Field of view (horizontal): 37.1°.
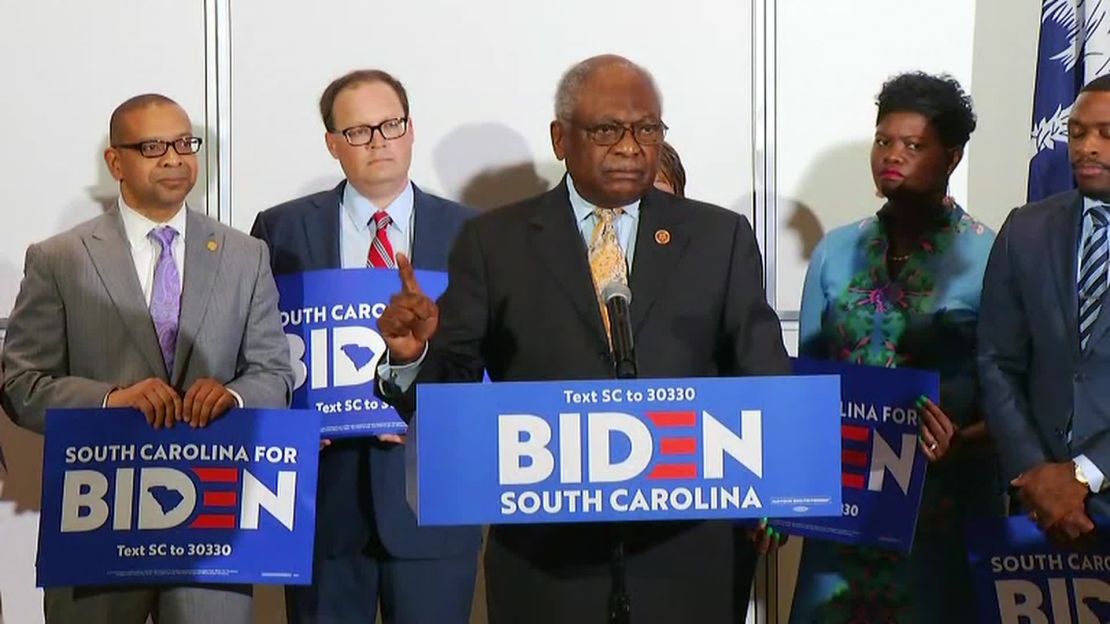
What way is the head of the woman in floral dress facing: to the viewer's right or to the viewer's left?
to the viewer's left

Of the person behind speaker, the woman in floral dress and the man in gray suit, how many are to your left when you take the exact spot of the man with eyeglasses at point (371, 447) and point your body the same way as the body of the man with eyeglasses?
2

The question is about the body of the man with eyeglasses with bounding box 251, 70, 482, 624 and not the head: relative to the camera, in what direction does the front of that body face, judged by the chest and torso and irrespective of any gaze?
toward the camera

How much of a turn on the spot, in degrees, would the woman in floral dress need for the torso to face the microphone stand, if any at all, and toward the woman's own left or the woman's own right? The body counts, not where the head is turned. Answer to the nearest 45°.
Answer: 0° — they already face it

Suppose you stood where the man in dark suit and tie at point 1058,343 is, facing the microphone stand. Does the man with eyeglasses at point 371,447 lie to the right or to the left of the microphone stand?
right

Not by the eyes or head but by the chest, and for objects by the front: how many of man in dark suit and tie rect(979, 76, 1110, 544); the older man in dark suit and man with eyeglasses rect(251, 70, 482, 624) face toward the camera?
3

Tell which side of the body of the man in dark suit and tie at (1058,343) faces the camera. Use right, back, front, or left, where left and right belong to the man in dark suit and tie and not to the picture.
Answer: front

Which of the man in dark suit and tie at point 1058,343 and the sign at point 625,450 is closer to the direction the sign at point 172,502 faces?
the sign

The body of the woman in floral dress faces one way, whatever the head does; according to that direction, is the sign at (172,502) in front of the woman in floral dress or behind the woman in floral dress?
in front

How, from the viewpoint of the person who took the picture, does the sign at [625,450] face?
facing the viewer

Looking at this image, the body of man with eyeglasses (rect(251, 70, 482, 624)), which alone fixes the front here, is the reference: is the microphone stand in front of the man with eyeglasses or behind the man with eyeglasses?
in front

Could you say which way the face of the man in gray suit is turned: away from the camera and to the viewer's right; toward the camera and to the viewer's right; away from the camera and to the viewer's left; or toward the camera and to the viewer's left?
toward the camera and to the viewer's right
